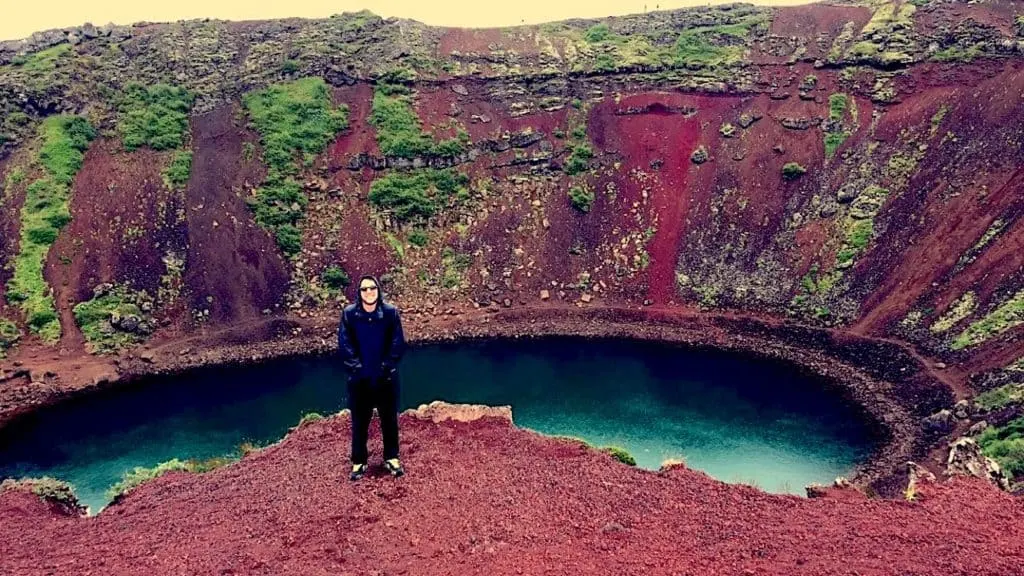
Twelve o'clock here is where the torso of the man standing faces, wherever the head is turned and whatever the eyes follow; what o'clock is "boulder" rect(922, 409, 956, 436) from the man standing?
The boulder is roughly at 8 o'clock from the man standing.

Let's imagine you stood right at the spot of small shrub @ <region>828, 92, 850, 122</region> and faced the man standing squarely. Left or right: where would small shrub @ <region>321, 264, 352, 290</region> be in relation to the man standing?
right

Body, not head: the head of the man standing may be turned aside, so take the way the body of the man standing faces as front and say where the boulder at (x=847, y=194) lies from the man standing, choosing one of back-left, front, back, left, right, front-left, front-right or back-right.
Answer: back-left

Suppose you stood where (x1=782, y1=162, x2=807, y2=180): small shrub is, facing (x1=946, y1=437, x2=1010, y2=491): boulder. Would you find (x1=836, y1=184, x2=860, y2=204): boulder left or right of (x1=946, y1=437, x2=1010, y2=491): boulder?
left

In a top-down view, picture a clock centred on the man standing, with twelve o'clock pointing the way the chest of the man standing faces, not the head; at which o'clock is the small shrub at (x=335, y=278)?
The small shrub is roughly at 6 o'clock from the man standing.

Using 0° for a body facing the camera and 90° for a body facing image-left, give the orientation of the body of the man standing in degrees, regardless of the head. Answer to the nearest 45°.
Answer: approximately 0°

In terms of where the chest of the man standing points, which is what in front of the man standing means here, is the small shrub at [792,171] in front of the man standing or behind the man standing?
behind

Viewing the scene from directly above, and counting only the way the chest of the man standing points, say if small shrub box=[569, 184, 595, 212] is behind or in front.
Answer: behind
